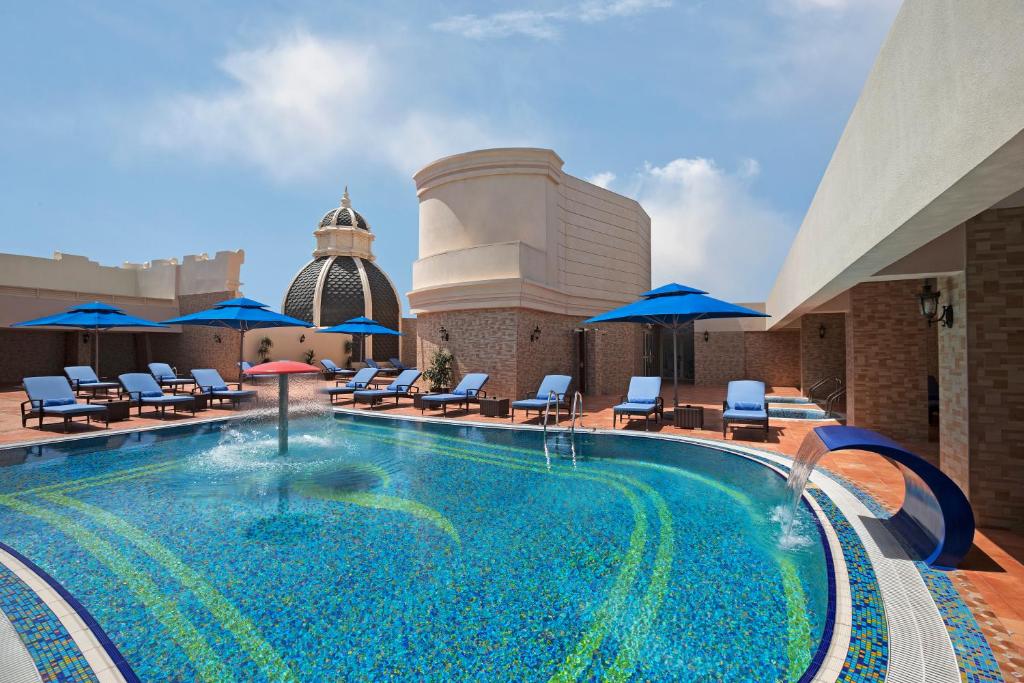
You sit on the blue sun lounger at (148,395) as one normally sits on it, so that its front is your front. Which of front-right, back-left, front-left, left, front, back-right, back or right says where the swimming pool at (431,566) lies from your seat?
front-right

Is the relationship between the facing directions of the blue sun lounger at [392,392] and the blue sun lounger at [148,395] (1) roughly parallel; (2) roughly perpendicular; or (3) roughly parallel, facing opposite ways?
roughly perpendicular

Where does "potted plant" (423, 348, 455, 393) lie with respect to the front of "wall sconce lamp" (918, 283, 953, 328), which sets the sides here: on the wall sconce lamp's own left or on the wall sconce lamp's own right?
on the wall sconce lamp's own right

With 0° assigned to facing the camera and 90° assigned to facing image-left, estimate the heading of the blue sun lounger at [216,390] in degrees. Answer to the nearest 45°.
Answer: approximately 315°

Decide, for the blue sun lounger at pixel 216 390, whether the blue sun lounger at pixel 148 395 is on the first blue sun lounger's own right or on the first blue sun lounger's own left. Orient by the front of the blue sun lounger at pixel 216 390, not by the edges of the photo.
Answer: on the first blue sun lounger's own right

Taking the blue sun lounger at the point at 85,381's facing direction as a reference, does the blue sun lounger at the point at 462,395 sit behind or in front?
in front

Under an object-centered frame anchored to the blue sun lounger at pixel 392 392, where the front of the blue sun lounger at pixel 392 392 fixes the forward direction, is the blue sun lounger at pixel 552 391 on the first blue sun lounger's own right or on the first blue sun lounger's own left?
on the first blue sun lounger's own left

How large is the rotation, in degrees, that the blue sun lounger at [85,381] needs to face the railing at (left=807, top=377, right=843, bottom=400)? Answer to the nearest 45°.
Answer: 0° — it already faces it

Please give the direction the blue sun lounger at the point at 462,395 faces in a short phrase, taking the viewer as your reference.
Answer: facing the viewer and to the left of the viewer

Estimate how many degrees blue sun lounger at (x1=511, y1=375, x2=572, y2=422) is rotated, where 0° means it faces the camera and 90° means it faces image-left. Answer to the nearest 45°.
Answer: approximately 45°

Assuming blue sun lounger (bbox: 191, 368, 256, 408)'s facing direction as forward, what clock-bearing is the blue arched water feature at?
The blue arched water feature is roughly at 1 o'clock from the blue sun lounger.

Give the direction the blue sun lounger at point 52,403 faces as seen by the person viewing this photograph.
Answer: facing the viewer and to the right of the viewer
